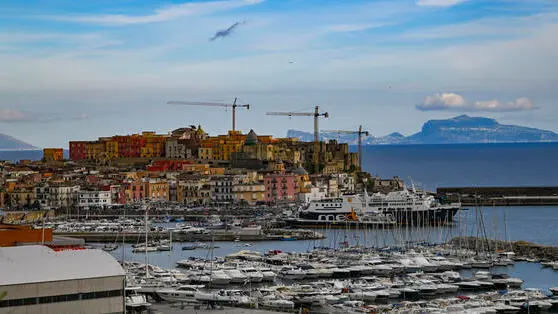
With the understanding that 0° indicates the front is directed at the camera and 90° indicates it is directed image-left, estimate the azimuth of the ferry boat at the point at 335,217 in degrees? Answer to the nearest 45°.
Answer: approximately 90°

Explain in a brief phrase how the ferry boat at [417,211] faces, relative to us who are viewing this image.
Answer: facing to the right of the viewer

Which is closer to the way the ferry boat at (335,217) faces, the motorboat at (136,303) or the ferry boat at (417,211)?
the motorboat

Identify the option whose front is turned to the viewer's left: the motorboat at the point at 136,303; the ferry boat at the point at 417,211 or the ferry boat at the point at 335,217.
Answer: the ferry boat at the point at 335,217

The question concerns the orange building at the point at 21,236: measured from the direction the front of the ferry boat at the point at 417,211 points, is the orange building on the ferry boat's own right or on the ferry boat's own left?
on the ferry boat's own right

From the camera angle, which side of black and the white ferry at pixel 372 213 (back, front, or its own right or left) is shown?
right

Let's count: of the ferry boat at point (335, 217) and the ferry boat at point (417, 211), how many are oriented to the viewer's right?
1

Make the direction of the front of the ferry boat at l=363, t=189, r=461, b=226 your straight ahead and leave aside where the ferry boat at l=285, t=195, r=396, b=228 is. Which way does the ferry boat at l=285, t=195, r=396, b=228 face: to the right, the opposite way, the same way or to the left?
the opposite way

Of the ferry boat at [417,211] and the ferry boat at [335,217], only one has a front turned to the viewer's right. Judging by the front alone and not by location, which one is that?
the ferry boat at [417,211]

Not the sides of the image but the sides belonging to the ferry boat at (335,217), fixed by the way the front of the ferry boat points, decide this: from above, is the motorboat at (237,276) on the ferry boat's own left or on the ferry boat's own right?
on the ferry boat's own left

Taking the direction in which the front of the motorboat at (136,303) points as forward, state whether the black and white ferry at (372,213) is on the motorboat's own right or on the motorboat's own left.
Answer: on the motorboat's own left

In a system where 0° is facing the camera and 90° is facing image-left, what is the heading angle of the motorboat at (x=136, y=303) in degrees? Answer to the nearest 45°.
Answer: approximately 315°
